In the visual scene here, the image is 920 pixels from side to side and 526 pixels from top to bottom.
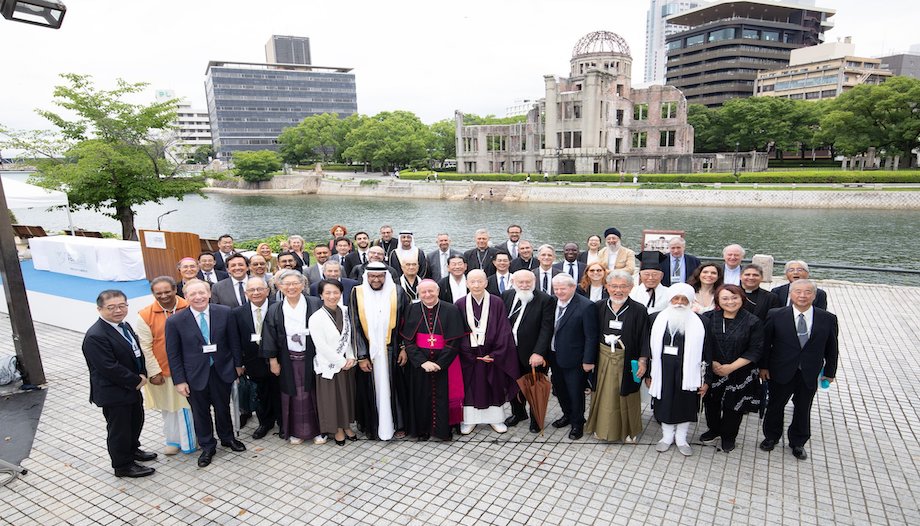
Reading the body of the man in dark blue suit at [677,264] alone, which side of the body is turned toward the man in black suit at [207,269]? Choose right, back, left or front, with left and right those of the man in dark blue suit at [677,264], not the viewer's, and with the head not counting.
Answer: right

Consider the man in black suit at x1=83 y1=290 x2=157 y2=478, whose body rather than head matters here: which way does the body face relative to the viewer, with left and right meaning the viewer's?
facing the viewer and to the right of the viewer

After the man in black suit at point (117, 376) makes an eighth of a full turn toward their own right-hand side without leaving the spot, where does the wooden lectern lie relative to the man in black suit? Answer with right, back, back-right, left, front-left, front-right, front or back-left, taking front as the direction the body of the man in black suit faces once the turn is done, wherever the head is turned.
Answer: back

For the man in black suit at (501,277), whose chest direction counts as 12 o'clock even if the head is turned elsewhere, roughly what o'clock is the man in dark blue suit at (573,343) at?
the man in dark blue suit at (573,343) is roughly at 11 o'clock from the man in black suit at (501,277).

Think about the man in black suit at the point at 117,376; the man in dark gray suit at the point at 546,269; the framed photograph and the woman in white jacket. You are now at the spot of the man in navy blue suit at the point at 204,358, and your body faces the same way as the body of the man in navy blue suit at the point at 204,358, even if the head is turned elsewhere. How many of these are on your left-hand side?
3

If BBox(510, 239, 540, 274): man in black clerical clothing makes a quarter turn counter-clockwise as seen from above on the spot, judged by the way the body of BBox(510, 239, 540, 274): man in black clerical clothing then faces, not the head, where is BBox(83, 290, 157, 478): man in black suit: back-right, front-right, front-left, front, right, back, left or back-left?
back-right

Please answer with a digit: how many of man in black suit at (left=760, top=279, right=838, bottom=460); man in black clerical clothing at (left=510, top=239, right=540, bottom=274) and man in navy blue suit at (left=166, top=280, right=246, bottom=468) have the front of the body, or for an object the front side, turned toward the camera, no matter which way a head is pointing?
3

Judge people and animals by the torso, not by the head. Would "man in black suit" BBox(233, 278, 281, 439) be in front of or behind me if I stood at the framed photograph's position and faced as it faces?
in front

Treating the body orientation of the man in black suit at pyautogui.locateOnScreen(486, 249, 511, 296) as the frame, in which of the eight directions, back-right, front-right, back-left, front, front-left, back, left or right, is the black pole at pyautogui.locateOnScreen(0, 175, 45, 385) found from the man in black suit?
right

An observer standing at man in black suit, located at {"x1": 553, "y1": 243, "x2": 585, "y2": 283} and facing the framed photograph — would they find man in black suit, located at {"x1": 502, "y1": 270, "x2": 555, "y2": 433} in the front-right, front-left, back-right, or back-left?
back-right

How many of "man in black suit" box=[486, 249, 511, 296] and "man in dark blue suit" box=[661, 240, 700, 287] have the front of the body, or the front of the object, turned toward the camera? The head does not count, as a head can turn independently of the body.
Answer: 2

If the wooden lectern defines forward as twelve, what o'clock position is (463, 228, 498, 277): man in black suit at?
The man in black suit is roughly at 9 o'clock from the wooden lectern.
